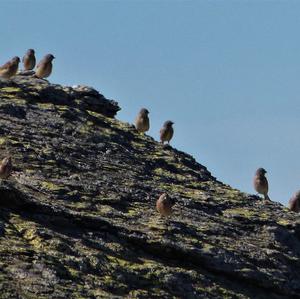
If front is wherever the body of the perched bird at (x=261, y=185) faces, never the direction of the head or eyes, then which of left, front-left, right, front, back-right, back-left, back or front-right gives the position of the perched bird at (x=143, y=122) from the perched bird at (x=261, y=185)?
front-right

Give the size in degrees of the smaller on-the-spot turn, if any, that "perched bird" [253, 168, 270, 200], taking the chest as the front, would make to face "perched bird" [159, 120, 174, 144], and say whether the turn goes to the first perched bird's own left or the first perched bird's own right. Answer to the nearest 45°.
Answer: approximately 45° to the first perched bird's own right
